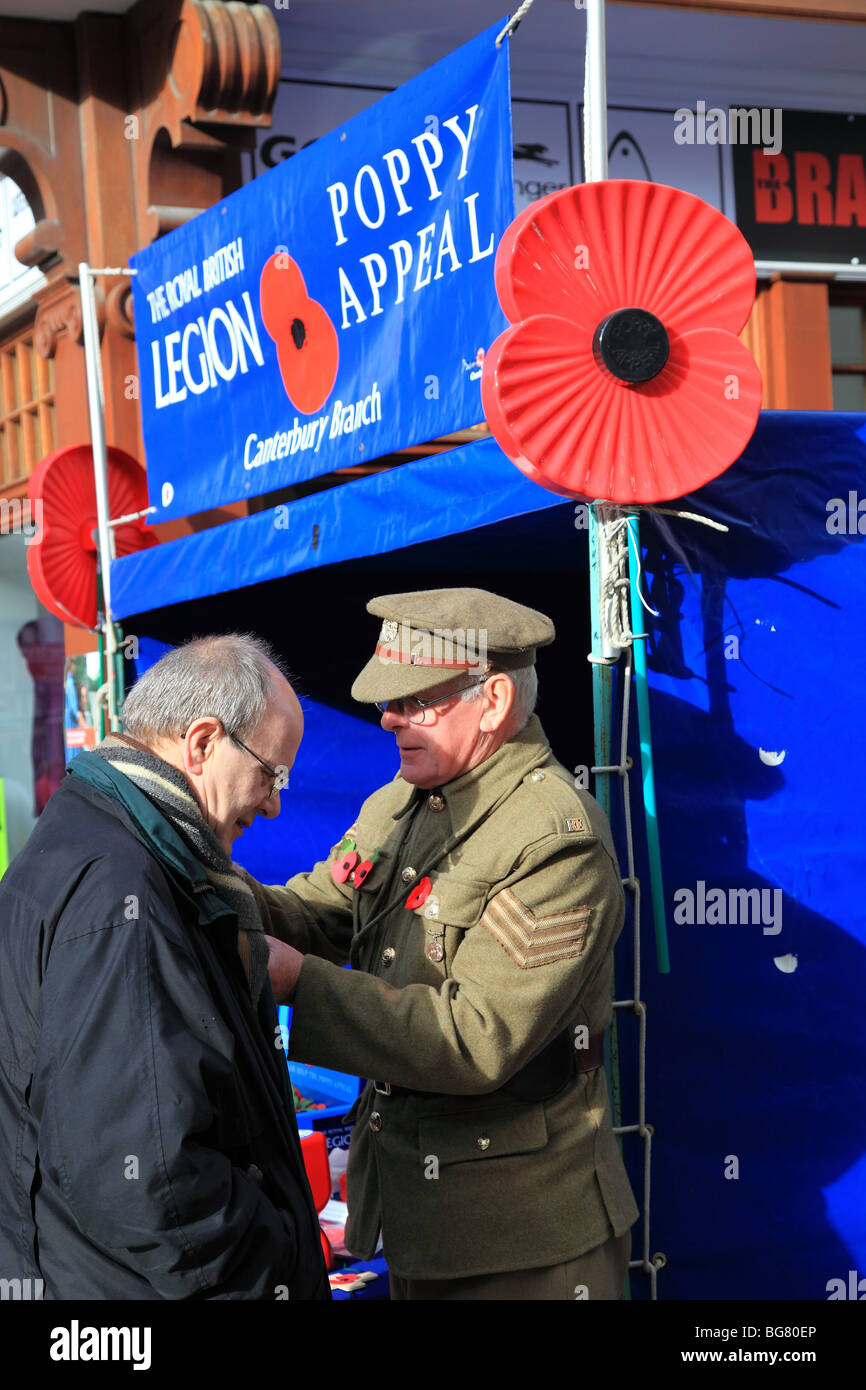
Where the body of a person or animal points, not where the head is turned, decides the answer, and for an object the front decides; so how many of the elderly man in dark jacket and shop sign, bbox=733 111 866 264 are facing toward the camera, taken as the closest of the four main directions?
1

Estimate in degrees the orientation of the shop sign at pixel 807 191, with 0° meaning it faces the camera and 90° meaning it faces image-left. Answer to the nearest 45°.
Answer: approximately 0°

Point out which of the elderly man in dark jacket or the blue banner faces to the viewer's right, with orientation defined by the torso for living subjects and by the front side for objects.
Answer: the elderly man in dark jacket

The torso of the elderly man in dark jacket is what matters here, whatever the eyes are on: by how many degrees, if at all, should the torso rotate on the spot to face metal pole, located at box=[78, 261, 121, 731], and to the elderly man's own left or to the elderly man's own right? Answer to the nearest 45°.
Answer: approximately 90° to the elderly man's own left

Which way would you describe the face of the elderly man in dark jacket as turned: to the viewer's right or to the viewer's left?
to the viewer's right

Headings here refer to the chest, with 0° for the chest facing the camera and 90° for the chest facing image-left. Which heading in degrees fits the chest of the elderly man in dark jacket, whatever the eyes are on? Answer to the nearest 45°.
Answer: approximately 270°
